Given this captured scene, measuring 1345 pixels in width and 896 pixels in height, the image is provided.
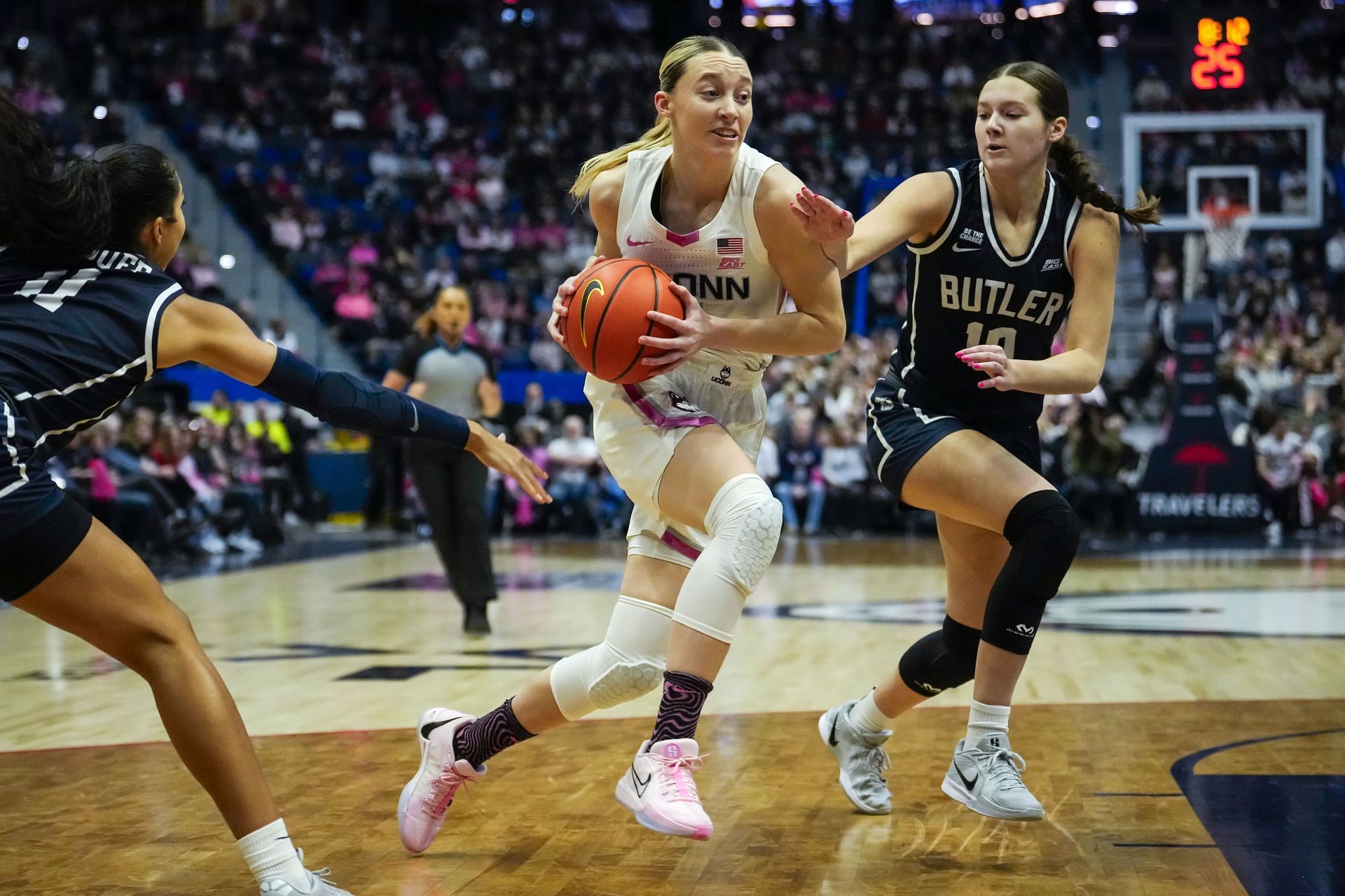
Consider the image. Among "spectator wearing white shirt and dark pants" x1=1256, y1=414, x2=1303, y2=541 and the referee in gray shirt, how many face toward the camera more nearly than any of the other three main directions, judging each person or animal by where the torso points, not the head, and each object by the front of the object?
2

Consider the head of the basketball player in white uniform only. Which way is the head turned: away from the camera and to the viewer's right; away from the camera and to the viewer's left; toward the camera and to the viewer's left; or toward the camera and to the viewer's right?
toward the camera and to the viewer's right

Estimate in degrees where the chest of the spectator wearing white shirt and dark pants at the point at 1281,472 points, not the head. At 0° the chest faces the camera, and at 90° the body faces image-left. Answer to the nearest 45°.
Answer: approximately 0°

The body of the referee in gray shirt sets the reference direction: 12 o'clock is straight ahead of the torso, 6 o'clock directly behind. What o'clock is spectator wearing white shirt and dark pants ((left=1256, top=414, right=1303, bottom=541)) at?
The spectator wearing white shirt and dark pants is roughly at 8 o'clock from the referee in gray shirt.
